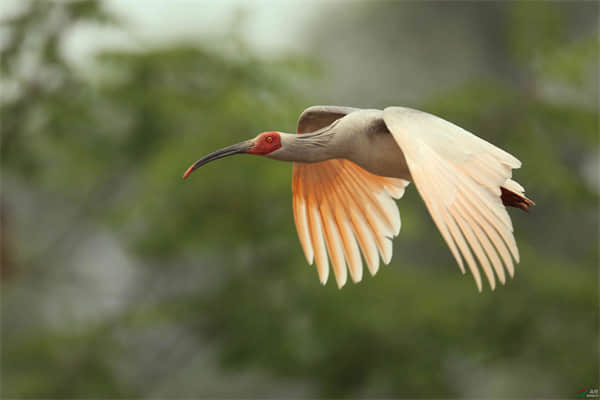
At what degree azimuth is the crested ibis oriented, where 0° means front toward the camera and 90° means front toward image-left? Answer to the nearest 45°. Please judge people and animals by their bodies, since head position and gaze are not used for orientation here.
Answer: approximately 90°
